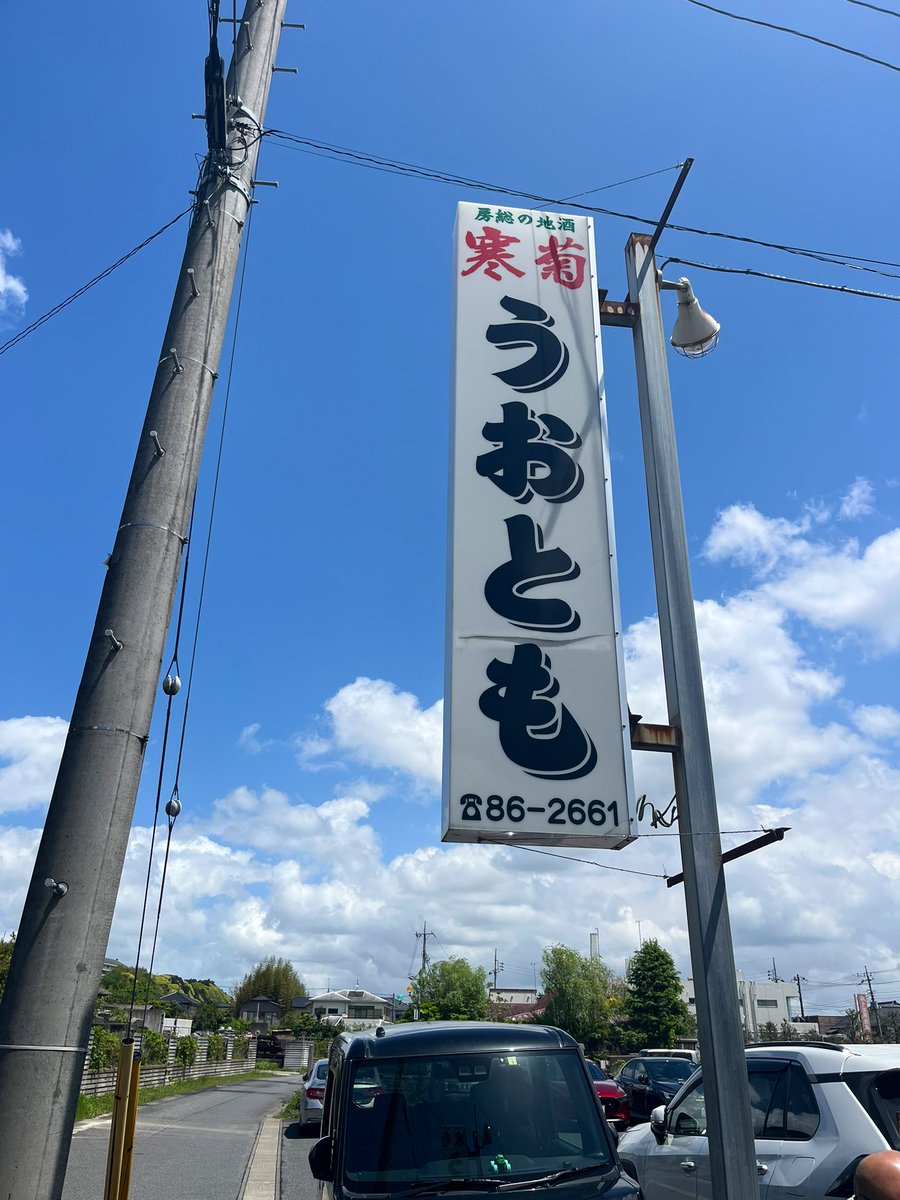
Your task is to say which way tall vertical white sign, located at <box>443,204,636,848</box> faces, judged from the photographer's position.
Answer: facing the viewer

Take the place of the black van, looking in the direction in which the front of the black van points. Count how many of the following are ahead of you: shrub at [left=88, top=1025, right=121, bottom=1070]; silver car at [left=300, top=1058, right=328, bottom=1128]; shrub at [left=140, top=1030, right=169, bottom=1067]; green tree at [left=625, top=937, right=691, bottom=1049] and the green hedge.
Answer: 0

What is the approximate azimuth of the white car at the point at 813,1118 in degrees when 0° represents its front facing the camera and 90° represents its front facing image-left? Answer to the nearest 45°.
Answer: approximately 135°

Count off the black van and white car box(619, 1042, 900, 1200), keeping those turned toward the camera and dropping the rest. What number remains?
1

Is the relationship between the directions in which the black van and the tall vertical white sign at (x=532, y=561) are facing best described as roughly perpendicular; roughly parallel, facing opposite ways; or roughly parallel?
roughly parallel

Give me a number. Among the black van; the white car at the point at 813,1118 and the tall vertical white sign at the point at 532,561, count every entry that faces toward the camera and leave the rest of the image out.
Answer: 2

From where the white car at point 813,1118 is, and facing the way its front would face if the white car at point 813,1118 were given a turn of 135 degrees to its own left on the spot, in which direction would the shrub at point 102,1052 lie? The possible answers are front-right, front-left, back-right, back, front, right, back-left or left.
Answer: back-right

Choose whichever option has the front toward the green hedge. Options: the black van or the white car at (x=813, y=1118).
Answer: the white car

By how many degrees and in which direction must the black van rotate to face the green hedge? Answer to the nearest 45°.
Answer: approximately 180°

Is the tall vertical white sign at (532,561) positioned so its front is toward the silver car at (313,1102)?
no

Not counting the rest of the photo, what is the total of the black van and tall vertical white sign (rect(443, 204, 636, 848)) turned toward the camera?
2

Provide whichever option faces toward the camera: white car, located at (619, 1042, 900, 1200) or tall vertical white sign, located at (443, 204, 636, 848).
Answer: the tall vertical white sign

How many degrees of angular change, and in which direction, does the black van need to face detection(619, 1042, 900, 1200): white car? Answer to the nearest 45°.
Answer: approximately 90° to its left

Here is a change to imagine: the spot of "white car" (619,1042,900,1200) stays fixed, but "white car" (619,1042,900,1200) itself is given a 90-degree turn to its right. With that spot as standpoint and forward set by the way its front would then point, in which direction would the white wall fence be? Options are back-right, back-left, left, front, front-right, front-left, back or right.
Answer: left

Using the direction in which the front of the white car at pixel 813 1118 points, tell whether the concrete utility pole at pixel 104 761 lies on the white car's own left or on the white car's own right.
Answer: on the white car's own left
